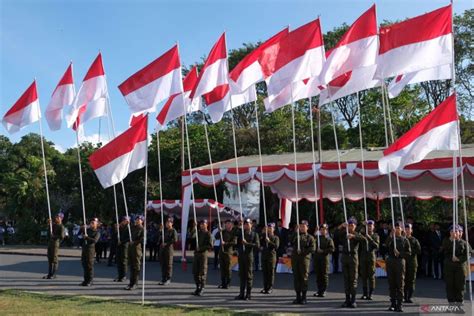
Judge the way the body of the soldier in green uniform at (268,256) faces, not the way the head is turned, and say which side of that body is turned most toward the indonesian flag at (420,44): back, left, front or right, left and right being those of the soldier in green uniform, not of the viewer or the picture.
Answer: left

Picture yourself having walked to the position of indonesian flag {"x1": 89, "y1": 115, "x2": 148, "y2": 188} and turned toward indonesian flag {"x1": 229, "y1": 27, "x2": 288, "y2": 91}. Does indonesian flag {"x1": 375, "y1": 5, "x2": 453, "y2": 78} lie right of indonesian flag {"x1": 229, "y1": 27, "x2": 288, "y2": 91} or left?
right

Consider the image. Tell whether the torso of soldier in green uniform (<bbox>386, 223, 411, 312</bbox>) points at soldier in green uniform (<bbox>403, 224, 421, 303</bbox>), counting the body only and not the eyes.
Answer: no

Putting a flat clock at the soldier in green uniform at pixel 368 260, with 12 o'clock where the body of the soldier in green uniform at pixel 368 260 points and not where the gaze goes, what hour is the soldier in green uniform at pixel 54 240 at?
the soldier in green uniform at pixel 54 240 is roughly at 2 o'clock from the soldier in green uniform at pixel 368 260.

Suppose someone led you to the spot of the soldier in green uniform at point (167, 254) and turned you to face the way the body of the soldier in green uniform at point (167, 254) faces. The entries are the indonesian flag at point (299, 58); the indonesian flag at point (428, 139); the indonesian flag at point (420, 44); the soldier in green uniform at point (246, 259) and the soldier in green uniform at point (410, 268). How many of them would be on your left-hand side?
5

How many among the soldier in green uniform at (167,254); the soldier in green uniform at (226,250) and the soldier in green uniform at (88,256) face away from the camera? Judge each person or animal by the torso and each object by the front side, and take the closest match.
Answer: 0

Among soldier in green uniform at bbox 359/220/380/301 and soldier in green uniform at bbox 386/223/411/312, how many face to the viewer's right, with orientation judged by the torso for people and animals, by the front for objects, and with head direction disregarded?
0

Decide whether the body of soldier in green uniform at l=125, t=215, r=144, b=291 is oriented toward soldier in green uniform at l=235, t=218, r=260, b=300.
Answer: no

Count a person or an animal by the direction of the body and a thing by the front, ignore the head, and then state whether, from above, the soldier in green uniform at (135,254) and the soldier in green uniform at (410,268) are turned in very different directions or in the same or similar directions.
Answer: same or similar directions

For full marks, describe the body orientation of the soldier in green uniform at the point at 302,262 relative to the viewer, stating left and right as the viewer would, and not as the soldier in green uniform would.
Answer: facing the viewer and to the left of the viewer

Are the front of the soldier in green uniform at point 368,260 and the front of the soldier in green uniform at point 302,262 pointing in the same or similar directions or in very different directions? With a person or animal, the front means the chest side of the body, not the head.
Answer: same or similar directions

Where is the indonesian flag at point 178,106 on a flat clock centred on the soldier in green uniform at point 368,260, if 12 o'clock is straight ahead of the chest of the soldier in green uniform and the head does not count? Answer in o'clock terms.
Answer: The indonesian flag is roughly at 2 o'clock from the soldier in green uniform.

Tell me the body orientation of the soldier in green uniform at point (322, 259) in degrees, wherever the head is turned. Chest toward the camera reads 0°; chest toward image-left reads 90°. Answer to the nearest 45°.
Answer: approximately 45°

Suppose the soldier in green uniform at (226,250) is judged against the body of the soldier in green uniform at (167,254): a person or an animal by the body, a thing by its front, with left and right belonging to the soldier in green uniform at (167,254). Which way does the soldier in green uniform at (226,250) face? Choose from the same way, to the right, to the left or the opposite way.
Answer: the same way

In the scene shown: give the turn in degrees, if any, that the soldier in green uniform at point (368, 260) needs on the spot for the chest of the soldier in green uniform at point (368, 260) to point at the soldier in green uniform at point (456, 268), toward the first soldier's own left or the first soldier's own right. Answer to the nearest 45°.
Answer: approximately 90° to the first soldier's own left

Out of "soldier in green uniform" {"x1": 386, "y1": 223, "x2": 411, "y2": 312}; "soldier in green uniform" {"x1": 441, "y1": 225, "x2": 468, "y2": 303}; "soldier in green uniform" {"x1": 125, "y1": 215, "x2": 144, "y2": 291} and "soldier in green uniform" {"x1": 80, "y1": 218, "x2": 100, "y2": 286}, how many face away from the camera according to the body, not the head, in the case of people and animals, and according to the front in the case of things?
0

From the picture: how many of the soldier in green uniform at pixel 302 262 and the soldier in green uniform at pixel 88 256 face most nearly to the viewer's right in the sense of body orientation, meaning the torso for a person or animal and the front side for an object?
0

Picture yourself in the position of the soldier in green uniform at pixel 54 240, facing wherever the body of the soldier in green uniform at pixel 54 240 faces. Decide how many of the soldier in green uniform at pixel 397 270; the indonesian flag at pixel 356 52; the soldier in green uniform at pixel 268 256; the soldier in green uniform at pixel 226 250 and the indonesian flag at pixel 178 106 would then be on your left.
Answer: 5

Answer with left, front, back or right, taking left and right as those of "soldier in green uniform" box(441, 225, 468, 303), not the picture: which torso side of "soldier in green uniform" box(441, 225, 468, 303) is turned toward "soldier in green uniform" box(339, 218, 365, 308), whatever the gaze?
right

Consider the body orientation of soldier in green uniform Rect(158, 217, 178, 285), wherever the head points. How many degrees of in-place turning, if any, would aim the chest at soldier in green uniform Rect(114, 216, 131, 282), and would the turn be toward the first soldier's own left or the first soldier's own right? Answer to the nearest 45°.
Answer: approximately 45° to the first soldier's own right
